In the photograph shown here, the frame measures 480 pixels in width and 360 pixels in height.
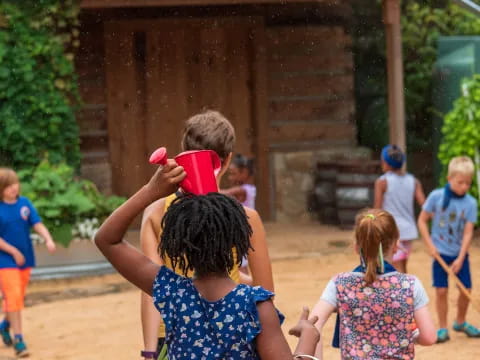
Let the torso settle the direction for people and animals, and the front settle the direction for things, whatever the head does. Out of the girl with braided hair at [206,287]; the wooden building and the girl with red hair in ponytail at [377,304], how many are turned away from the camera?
2

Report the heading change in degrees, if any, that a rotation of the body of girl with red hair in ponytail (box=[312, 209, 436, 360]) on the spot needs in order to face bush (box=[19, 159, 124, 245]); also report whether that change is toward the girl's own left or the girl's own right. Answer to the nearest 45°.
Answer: approximately 45° to the girl's own left

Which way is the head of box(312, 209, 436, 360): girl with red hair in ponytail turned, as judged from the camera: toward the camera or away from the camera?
away from the camera

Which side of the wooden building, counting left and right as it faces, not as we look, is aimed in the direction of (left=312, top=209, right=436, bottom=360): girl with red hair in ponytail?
front

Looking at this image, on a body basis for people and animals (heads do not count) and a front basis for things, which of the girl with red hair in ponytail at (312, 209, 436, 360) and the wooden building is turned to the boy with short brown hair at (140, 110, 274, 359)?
the wooden building

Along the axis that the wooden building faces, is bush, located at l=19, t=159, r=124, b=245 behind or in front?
in front

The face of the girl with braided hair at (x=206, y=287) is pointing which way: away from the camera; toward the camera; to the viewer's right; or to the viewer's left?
away from the camera

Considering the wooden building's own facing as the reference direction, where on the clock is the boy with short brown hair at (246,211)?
The boy with short brown hair is roughly at 12 o'clock from the wooden building.

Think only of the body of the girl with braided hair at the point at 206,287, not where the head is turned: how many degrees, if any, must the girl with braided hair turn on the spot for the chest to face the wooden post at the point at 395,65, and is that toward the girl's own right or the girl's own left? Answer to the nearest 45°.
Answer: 0° — they already face it

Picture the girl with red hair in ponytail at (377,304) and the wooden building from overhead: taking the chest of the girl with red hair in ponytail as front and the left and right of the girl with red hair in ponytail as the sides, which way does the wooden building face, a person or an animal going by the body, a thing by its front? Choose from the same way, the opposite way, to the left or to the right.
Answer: the opposite way

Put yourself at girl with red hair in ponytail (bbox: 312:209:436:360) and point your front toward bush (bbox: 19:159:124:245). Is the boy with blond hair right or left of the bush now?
right

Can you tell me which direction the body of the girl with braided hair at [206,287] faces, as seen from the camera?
away from the camera

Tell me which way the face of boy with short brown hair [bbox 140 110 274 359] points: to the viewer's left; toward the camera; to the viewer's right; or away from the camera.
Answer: away from the camera

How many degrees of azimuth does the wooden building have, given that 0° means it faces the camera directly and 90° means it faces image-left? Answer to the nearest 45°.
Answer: approximately 0°

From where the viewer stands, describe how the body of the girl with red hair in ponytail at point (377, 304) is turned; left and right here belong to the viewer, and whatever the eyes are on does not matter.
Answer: facing away from the viewer

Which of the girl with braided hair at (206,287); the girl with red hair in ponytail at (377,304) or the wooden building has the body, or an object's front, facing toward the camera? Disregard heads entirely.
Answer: the wooden building
